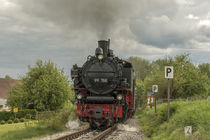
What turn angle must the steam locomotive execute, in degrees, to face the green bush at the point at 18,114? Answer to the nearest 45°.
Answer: approximately 135° to its right

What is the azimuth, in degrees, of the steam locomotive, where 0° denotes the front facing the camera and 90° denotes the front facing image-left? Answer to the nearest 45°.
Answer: approximately 0°

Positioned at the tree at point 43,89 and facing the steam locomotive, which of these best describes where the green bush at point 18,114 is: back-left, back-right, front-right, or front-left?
back-right

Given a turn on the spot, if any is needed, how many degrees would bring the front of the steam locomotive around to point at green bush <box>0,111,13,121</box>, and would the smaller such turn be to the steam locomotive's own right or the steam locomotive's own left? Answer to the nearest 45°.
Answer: approximately 135° to the steam locomotive's own right
